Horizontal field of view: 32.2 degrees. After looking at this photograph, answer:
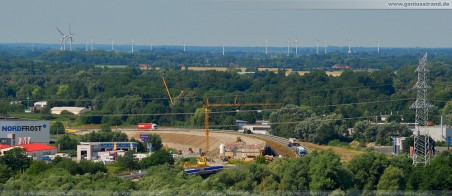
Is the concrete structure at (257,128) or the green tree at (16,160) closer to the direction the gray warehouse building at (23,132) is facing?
the green tree

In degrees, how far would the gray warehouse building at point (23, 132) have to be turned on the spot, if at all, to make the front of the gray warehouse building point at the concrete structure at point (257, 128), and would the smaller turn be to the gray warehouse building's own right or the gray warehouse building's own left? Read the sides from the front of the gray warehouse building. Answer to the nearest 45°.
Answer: approximately 135° to the gray warehouse building's own left

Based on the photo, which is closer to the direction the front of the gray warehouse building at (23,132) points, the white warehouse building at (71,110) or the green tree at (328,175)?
the green tree

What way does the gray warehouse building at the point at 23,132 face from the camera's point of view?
toward the camera

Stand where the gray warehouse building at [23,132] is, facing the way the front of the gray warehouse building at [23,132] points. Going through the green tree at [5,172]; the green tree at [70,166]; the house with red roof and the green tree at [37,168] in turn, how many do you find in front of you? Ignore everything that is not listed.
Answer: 4

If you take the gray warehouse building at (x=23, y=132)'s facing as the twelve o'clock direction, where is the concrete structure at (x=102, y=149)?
The concrete structure is roughly at 10 o'clock from the gray warehouse building.

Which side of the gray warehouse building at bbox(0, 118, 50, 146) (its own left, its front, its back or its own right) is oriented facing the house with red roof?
front

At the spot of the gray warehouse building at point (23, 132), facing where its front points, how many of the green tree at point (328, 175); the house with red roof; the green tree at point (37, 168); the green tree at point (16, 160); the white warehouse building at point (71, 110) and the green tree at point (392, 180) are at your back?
1

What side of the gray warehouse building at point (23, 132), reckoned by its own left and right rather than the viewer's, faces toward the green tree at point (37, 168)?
front

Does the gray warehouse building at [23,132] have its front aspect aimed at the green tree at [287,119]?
no

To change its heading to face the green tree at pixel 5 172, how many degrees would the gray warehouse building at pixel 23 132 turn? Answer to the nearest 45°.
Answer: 0° — it already faces it

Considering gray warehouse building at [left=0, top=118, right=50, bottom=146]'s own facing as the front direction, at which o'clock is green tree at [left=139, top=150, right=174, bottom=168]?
The green tree is roughly at 11 o'clock from the gray warehouse building.

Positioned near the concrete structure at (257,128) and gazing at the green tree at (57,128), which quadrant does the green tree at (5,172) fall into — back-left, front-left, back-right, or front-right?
front-left

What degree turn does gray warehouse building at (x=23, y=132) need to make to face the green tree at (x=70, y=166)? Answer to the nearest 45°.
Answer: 0° — it already faces it

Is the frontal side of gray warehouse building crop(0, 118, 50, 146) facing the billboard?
no

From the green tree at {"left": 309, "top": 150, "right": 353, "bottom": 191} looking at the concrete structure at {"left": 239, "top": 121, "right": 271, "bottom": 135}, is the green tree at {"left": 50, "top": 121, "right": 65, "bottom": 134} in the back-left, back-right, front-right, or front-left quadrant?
front-left

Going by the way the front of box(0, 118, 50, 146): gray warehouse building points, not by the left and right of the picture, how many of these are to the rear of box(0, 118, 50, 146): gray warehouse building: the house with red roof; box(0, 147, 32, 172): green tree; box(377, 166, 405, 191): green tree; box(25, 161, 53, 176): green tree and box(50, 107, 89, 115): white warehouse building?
1

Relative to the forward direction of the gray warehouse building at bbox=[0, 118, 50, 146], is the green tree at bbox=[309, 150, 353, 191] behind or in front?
in front
